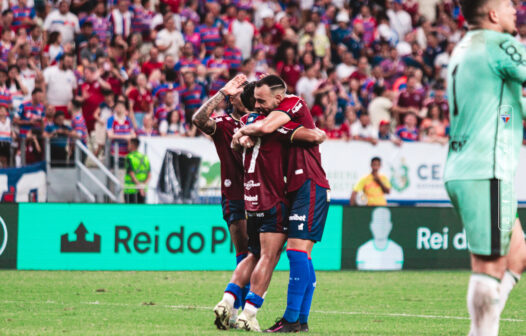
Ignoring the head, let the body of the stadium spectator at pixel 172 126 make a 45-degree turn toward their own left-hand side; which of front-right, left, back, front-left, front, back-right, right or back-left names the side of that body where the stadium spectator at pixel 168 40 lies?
back-left

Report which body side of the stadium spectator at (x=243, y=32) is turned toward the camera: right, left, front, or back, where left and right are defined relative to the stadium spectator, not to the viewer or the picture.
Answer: front

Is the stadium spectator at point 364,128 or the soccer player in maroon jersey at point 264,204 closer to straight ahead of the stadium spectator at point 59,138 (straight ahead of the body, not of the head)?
the soccer player in maroon jersey

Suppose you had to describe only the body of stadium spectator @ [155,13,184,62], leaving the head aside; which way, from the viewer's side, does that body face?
toward the camera

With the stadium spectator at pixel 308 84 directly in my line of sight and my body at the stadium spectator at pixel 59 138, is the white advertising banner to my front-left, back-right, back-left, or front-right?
front-right

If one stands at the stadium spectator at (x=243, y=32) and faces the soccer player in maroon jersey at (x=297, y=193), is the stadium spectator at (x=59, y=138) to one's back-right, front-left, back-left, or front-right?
front-right

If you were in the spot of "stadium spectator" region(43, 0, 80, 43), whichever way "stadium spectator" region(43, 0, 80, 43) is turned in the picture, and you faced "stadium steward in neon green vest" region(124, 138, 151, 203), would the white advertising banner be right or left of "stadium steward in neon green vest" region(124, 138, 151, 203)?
left

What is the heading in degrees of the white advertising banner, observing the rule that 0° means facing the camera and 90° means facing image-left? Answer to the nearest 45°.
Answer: approximately 0°

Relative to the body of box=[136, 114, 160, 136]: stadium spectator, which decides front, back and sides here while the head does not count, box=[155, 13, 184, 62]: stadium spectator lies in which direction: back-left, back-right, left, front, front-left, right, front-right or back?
back

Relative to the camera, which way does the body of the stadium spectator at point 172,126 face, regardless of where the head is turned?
toward the camera

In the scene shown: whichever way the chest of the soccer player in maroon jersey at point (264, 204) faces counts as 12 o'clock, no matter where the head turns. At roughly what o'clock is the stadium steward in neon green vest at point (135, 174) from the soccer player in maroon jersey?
The stadium steward in neon green vest is roughly at 10 o'clock from the soccer player in maroon jersey.

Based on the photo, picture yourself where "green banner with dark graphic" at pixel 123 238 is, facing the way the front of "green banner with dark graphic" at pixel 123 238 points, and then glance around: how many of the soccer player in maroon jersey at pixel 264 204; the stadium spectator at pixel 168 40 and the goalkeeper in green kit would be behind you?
1
